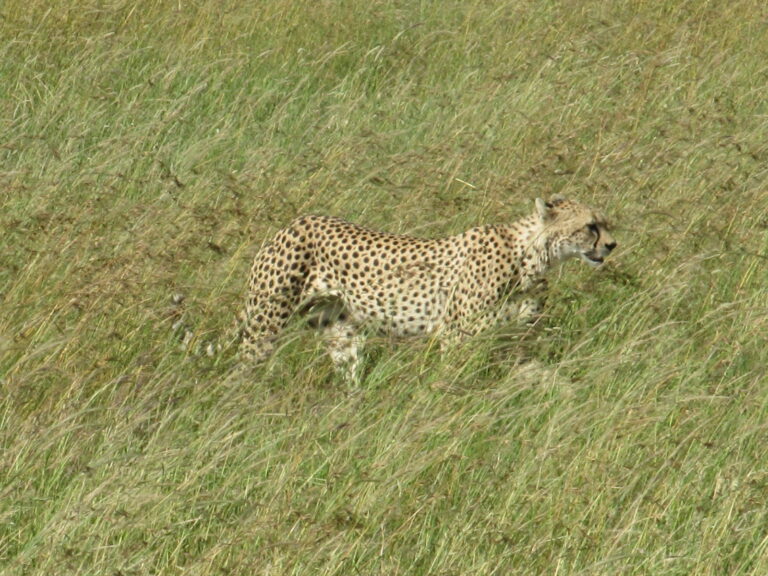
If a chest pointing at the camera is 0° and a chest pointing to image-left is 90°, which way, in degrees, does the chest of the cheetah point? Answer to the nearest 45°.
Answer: approximately 270°
